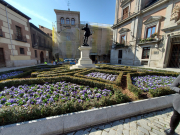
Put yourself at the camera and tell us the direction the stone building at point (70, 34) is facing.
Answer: facing the viewer

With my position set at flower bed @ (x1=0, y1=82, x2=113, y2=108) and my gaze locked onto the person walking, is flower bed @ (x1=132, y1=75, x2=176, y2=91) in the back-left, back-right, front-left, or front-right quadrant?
front-left

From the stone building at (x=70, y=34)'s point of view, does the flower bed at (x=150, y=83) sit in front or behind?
in front

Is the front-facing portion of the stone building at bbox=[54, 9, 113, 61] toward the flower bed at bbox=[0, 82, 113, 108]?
yes

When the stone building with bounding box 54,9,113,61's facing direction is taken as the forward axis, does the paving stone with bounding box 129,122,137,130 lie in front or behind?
in front

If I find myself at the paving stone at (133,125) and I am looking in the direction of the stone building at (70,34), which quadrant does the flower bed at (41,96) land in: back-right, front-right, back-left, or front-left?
front-left

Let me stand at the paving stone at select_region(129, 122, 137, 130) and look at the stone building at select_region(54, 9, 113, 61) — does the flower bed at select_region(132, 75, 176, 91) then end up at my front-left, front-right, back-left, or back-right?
front-right

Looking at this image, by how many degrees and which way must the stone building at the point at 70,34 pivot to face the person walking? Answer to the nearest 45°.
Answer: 0° — it already faces them
